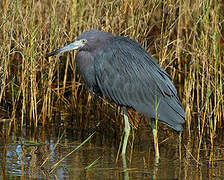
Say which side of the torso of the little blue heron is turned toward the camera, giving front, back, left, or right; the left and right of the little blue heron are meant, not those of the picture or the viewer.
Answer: left
